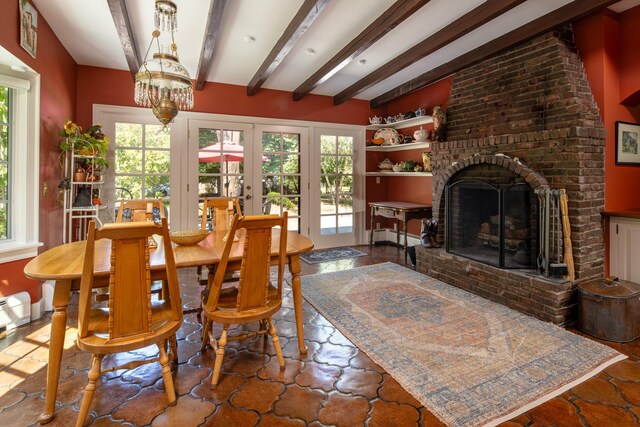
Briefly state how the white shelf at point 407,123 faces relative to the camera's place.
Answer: facing the viewer and to the left of the viewer

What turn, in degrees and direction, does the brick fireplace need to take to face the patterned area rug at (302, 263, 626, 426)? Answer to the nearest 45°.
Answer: approximately 45° to its left

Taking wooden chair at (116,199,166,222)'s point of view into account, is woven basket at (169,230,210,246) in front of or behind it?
in front

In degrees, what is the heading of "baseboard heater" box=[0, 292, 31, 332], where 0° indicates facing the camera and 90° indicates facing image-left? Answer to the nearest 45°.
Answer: approximately 315°

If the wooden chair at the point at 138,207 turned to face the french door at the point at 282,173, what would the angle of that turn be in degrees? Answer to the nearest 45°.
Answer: approximately 135° to its left

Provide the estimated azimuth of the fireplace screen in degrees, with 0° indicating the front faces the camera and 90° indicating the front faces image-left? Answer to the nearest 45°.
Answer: approximately 45°

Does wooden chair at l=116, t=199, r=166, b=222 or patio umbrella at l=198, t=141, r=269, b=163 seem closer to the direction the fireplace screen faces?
the wooden chair

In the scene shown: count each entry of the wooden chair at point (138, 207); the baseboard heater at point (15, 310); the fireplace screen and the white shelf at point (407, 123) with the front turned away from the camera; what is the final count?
0

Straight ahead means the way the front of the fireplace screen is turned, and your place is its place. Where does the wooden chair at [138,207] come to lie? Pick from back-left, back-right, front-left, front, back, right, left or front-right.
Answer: front

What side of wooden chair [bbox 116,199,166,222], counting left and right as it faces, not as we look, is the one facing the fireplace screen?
left

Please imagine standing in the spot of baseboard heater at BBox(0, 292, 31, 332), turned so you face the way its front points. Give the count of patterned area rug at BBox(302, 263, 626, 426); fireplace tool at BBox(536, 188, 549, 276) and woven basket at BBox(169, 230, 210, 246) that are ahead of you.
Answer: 3

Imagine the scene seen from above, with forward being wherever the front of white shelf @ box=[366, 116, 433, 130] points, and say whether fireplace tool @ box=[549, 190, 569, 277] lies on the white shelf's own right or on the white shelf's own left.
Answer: on the white shelf's own left

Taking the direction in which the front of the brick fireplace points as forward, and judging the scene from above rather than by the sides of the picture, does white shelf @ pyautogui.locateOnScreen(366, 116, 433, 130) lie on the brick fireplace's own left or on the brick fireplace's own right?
on the brick fireplace's own right

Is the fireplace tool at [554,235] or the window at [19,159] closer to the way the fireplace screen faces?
the window

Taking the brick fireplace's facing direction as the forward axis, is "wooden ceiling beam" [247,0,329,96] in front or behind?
in front

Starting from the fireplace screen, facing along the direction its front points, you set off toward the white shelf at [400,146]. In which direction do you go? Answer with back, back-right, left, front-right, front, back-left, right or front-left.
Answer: right

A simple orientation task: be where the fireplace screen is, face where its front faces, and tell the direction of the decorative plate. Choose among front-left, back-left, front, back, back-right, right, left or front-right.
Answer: right

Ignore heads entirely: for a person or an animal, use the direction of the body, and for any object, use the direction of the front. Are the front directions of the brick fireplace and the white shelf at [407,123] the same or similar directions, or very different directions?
same or similar directions

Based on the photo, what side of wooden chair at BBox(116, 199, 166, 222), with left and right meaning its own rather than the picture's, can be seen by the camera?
front

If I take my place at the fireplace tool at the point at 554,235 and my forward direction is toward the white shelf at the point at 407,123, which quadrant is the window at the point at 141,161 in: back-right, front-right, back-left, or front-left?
front-left
